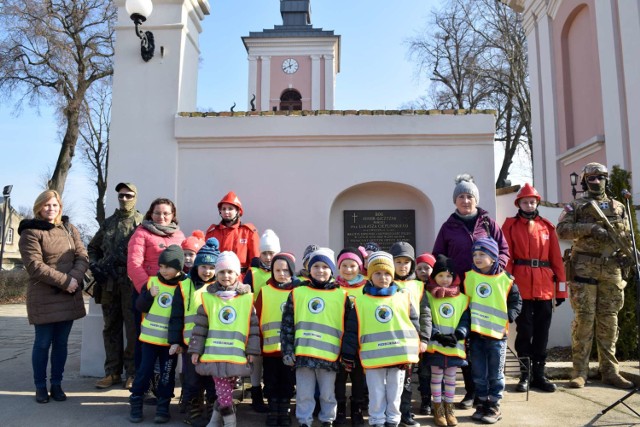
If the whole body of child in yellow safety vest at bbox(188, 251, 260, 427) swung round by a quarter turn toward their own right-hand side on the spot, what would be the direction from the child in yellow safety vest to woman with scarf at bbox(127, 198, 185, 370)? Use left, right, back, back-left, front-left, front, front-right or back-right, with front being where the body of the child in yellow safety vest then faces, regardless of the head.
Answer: front-right

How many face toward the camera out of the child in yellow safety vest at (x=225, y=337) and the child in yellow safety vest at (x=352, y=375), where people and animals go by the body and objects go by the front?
2

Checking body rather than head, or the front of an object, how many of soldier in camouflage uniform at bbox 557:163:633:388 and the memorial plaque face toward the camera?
2

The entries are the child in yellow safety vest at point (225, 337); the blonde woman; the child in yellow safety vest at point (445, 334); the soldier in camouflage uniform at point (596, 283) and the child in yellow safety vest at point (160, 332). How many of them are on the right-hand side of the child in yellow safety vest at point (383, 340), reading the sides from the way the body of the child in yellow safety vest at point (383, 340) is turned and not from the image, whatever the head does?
3

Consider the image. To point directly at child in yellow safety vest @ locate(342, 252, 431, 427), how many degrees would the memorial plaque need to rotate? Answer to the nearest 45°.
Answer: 0° — it already faces them
